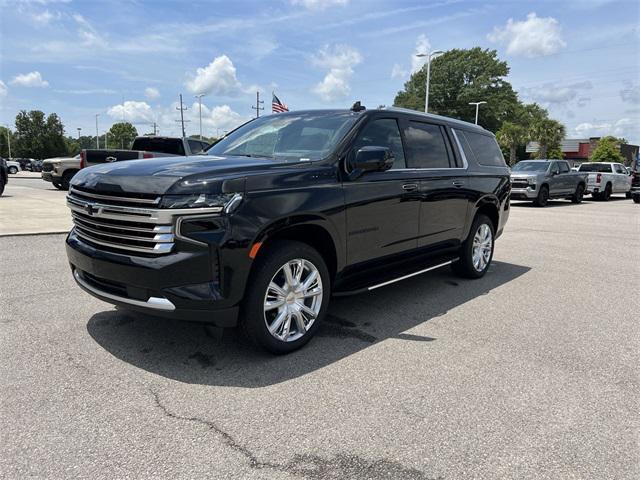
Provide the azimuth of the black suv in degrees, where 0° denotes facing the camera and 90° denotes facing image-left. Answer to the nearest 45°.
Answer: approximately 45°

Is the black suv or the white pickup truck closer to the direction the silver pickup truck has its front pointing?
the black suv

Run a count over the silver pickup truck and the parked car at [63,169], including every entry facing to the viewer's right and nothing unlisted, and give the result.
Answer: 0

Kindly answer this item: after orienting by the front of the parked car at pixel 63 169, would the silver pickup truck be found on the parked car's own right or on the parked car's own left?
on the parked car's own left

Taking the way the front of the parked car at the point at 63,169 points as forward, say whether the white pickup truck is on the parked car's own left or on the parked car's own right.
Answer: on the parked car's own left

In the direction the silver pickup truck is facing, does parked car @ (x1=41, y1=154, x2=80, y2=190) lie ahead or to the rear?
ahead

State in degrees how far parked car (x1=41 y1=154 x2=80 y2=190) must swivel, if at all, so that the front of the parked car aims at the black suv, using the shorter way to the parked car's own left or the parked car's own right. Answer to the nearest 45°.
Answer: approximately 45° to the parked car's own left

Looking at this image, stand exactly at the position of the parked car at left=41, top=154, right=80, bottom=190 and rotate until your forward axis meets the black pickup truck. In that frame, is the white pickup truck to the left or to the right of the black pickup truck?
left

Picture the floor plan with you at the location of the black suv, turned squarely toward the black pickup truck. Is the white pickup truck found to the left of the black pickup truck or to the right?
right

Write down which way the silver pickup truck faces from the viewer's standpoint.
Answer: facing the viewer and to the left of the viewer
